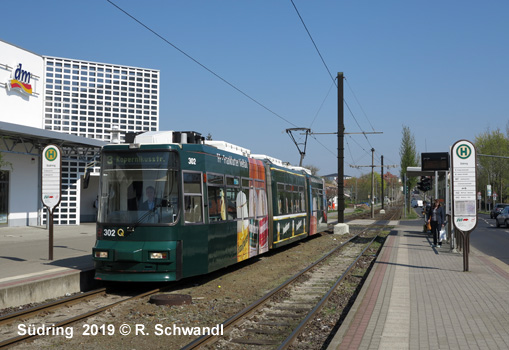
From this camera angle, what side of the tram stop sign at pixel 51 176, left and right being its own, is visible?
front

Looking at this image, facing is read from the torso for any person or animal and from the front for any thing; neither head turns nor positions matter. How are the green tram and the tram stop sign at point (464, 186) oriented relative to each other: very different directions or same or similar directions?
same or similar directions

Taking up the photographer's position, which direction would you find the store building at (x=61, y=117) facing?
facing the viewer and to the right of the viewer

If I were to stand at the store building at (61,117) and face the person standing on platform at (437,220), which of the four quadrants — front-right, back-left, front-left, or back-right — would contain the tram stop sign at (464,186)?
front-right

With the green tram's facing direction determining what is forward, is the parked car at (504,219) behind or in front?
behind

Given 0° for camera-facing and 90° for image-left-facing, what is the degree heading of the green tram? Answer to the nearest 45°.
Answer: approximately 45°

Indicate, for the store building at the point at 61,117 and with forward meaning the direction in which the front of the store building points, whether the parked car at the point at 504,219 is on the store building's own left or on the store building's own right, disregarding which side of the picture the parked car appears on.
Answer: on the store building's own left

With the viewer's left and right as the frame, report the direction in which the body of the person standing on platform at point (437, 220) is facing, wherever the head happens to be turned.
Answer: facing the viewer

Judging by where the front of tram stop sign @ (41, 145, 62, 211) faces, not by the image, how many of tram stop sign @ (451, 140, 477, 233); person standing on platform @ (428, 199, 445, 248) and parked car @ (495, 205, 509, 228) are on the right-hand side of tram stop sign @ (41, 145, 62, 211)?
0

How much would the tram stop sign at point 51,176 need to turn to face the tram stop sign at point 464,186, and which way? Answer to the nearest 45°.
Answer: approximately 90° to its left

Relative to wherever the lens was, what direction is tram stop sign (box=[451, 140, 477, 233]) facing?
facing the viewer

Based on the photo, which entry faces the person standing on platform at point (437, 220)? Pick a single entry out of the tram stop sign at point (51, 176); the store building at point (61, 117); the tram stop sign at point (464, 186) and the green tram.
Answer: the store building
